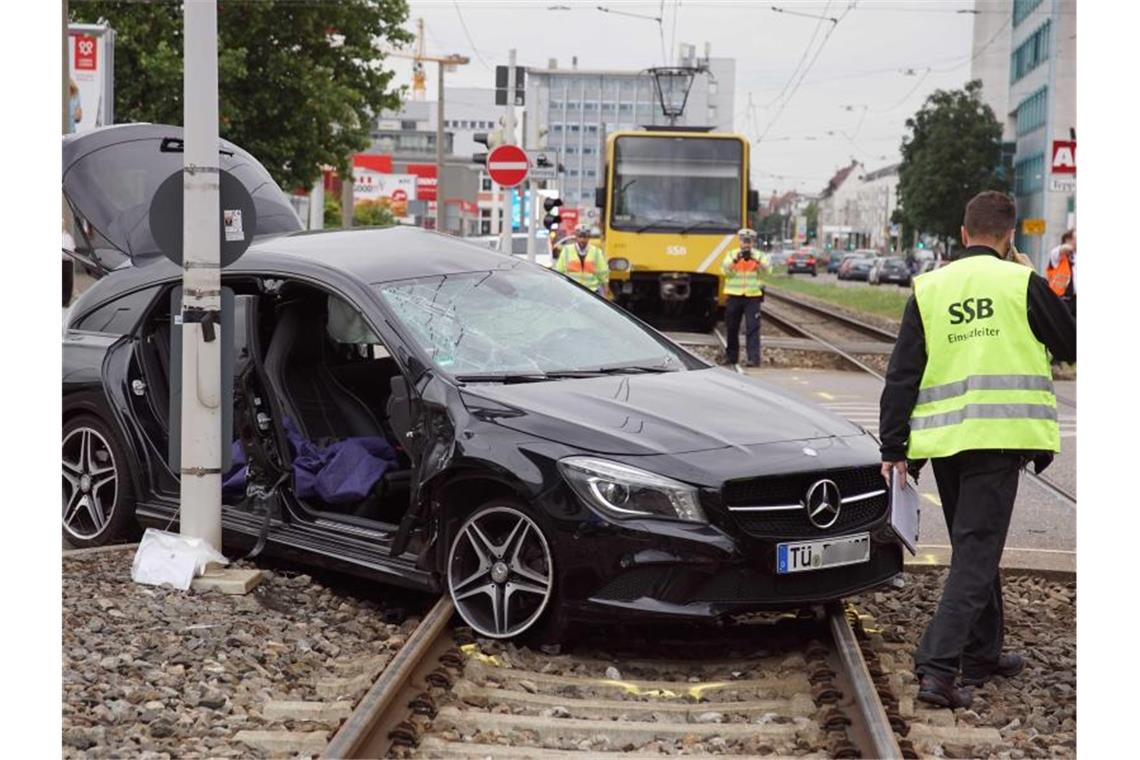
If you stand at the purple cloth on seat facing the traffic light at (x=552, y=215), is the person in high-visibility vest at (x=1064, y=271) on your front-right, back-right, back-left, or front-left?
front-right

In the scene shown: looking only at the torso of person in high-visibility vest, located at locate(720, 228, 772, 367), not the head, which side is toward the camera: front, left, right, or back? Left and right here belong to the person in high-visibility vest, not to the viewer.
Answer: front

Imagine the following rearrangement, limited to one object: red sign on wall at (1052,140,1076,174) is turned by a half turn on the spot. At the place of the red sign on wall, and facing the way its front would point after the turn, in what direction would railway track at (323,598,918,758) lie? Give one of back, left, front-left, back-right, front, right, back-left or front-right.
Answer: back

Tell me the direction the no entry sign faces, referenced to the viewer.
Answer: facing the viewer

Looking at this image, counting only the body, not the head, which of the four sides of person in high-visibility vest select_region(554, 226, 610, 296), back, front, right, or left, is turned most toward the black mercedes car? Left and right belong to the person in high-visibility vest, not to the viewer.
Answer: front

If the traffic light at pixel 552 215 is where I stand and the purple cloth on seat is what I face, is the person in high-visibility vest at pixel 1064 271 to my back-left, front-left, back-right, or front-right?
front-left

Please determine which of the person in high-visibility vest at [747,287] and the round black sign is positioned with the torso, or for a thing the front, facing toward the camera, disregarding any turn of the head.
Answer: the person in high-visibility vest

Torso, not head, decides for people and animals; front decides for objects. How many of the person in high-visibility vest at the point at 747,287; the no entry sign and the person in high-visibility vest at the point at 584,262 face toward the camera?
3

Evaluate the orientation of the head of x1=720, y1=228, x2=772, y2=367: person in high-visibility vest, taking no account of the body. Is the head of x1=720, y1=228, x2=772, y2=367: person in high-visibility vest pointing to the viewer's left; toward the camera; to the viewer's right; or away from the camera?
toward the camera

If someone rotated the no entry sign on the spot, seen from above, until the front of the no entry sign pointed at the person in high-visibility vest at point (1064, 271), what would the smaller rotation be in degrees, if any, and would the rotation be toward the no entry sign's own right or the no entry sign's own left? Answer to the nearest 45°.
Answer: approximately 45° to the no entry sign's own left

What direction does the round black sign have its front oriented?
away from the camera

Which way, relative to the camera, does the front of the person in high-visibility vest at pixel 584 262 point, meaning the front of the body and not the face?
toward the camera

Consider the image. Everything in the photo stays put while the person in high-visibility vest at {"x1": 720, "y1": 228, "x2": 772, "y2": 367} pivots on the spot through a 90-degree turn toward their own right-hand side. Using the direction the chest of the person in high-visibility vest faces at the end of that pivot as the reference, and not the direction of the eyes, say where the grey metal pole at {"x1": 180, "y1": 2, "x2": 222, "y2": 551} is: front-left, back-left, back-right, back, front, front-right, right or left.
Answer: left
